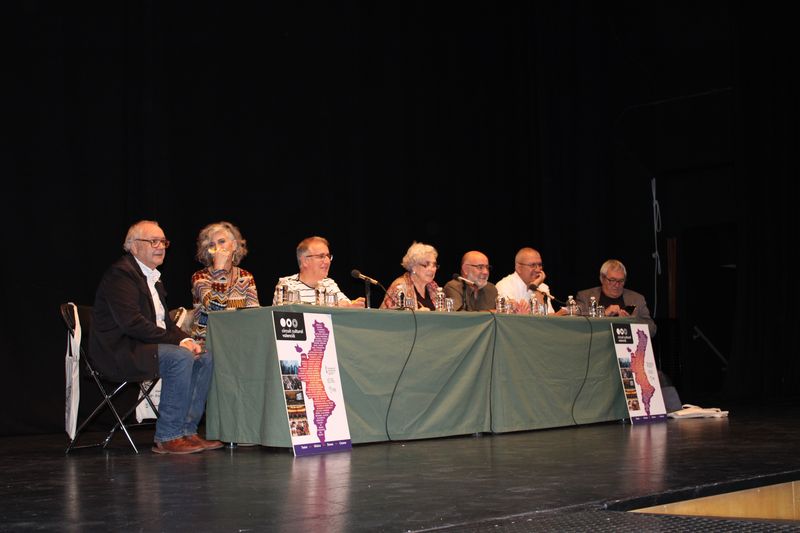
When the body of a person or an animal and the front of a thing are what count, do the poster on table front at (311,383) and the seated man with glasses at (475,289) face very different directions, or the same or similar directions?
same or similar directions

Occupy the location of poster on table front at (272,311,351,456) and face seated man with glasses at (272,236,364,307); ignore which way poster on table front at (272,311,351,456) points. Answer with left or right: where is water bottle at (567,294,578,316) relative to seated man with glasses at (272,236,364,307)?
right

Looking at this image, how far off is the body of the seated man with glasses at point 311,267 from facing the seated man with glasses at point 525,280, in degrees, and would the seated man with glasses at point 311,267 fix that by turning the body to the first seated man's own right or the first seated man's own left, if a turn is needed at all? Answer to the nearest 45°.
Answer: approximately 90° to the first seated man's own left

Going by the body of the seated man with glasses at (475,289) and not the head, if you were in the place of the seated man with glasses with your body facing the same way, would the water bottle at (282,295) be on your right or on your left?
on your right

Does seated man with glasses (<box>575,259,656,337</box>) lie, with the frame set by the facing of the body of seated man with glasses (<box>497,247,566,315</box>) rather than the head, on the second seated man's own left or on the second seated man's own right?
on the second seated man's own left

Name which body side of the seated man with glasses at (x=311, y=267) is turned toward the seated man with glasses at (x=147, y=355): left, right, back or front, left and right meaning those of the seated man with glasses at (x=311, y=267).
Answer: right

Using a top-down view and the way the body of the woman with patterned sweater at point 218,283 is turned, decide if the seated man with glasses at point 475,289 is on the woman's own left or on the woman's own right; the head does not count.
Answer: on the woman's own left

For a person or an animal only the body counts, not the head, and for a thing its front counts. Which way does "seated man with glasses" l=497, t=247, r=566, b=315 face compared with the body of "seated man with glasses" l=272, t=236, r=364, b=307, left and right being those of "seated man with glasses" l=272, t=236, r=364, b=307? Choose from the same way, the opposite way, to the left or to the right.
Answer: the same way

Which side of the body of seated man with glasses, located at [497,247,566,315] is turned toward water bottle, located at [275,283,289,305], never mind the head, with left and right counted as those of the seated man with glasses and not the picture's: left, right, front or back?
right

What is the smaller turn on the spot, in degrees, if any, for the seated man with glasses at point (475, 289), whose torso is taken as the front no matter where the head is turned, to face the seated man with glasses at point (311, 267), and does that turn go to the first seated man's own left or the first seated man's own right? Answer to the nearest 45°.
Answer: approximately 90° to the first seated man's own right

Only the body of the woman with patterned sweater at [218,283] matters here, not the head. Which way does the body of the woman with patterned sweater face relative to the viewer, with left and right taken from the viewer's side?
facing the viewer

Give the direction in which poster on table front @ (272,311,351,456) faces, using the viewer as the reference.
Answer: facing the viewer and to the right of the viewer

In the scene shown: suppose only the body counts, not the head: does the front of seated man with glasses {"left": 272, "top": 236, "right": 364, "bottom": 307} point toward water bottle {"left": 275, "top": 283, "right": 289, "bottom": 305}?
no

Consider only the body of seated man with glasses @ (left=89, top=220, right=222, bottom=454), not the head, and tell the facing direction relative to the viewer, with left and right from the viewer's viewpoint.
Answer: facing to the right of the viewer

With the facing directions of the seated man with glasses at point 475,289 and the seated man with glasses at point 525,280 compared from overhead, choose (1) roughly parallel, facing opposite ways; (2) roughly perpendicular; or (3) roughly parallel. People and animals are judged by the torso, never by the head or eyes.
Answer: roughly parallel

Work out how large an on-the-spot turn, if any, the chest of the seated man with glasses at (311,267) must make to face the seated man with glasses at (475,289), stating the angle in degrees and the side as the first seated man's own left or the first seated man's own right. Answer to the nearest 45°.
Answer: approximately 90° to the first seated man's own left
